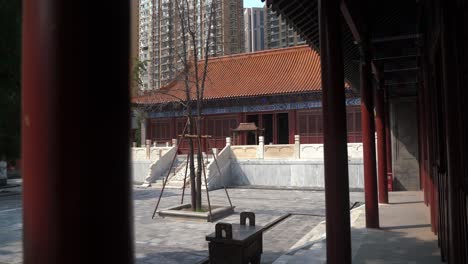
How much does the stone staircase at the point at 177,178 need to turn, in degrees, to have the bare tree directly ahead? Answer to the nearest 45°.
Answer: approximately 45° to its left

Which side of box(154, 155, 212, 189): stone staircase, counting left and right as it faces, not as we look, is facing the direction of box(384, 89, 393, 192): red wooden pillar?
left

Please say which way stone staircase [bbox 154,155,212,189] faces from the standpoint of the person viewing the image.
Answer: facing the viewer and to the left of the viewer

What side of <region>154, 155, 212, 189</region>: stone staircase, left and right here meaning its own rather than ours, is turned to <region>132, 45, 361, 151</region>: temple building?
back

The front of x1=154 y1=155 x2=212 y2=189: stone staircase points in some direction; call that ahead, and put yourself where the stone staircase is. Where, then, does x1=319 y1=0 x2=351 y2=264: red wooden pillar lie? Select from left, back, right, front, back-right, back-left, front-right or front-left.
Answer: front-left

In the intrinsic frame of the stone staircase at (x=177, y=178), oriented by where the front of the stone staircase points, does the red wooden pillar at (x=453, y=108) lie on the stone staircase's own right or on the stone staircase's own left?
on the stone staircase's own left

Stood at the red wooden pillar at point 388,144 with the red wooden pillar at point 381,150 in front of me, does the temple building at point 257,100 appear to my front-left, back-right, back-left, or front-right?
back-right

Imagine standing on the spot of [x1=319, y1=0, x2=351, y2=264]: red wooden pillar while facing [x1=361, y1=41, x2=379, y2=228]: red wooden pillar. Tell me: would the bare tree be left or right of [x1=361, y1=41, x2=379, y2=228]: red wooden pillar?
left

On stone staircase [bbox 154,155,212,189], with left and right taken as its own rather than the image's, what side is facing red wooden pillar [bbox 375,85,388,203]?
left

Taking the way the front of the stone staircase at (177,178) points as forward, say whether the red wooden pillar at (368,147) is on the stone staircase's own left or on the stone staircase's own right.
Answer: on the stone staircase's own left

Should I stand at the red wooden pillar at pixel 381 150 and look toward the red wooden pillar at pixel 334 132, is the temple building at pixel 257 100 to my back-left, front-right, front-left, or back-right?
back-right

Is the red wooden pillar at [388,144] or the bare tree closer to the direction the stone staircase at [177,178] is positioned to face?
the bare tree
